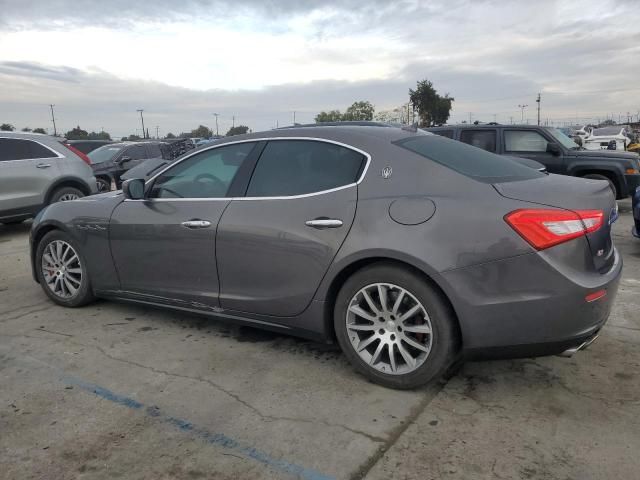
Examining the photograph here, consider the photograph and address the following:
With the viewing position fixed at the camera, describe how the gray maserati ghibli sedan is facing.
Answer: facing away from the viewer and to the left of the viewer

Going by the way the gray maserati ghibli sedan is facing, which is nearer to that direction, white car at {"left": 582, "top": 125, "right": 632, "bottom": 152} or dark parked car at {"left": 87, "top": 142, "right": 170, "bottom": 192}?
the dark parked car

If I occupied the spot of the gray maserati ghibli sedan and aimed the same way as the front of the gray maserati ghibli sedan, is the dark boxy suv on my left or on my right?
on my right

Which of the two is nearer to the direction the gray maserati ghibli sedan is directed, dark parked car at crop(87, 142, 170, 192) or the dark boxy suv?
the dark parked car

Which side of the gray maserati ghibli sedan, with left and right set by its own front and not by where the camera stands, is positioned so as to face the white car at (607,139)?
right

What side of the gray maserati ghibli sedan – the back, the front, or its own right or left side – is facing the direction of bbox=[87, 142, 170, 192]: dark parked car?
front

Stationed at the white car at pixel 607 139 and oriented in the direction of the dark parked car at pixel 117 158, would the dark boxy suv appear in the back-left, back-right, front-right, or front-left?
front-left
